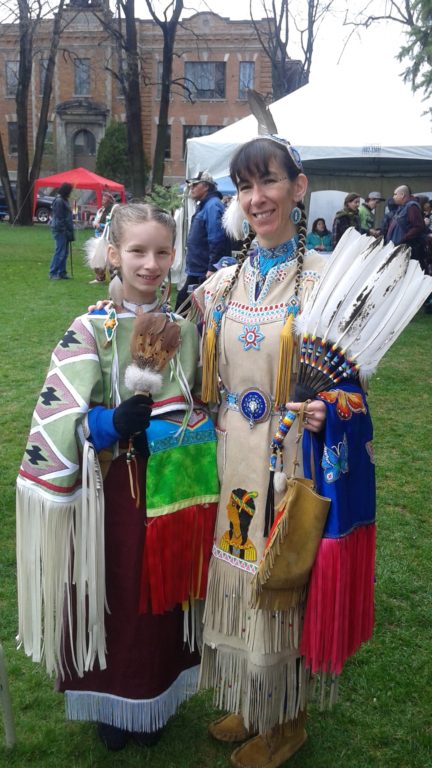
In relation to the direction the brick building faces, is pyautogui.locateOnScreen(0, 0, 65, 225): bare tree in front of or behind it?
in front

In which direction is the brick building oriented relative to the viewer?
toward the camera

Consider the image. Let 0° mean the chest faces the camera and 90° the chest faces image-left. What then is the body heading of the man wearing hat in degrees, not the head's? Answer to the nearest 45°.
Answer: approximately 90°

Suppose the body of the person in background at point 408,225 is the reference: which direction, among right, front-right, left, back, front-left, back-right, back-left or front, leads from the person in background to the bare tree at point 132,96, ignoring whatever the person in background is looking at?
front-right

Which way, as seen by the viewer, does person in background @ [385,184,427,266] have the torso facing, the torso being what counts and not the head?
to the viewer's left

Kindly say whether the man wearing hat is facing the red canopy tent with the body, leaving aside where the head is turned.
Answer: no

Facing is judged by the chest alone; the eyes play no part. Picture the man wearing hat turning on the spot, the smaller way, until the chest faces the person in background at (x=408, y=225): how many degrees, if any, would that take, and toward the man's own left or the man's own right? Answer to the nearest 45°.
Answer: approximately 135° to the man's own right

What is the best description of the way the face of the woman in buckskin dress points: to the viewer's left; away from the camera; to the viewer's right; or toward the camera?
toward the camera

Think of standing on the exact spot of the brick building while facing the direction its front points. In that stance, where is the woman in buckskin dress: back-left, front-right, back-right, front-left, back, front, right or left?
front

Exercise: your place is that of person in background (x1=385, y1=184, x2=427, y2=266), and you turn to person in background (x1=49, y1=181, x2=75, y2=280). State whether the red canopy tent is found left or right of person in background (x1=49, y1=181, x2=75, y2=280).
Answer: right

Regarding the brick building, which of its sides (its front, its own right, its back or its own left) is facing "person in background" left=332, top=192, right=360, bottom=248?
front

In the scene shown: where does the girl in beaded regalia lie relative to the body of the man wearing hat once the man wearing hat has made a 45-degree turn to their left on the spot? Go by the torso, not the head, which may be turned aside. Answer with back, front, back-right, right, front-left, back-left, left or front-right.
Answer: front-left

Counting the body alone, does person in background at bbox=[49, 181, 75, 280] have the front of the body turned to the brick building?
no
